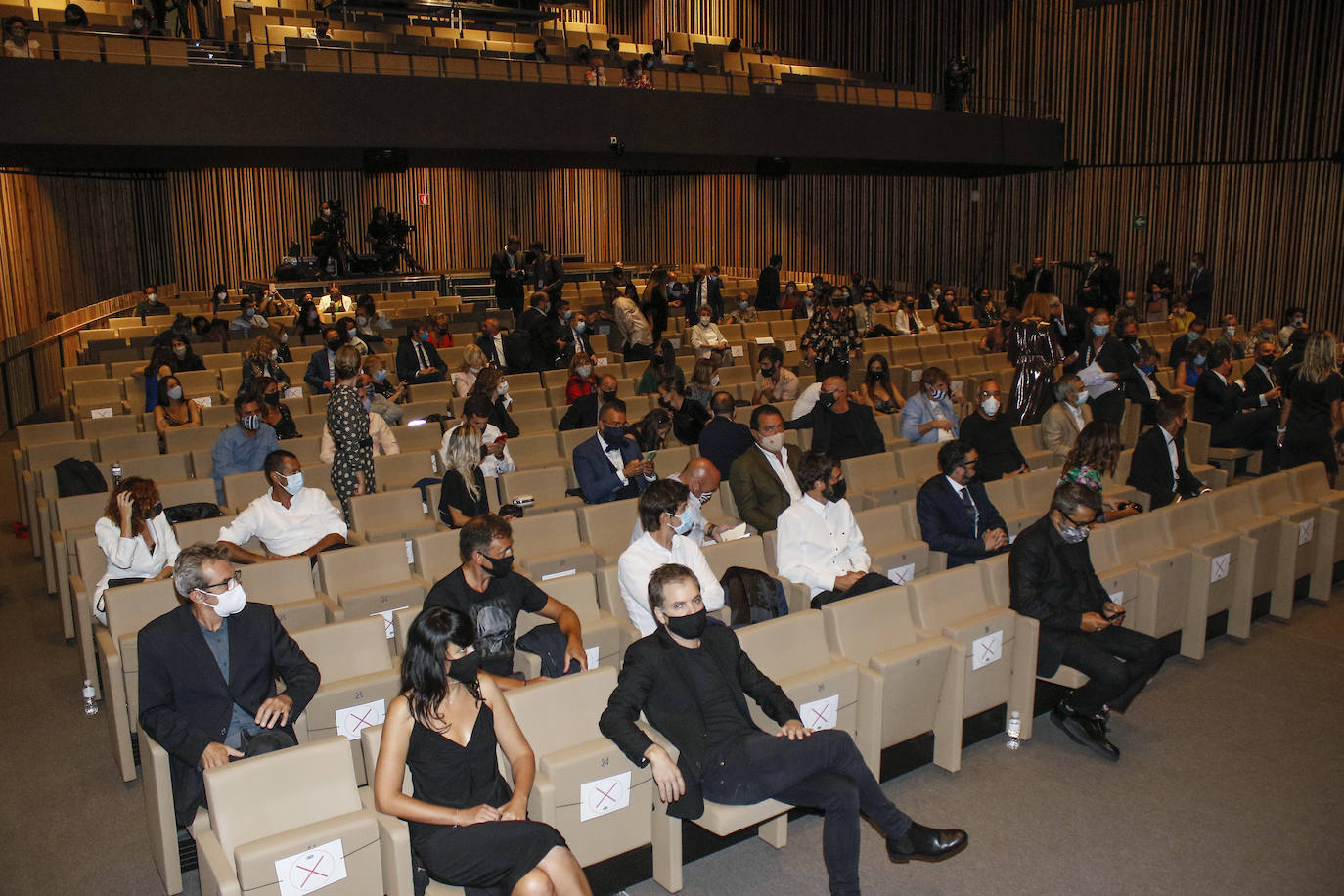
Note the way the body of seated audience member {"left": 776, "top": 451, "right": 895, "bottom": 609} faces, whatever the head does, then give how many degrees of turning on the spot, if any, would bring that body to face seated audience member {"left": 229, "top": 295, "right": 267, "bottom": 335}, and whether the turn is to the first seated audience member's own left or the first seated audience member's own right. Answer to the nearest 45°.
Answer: approximately 180°

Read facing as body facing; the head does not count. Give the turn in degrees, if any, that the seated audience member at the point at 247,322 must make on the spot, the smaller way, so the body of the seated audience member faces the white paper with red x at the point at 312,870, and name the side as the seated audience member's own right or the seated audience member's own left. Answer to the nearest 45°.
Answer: approximately 45° to the seated audience member's own right

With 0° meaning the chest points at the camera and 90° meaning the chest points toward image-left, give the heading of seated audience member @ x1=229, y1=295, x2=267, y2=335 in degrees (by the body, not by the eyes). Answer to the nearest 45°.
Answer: approximately 315°

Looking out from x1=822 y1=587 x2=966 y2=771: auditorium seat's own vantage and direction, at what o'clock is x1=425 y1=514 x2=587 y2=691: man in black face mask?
The man in black face mask is roughly at 4 o'clock from the auditorium seat.

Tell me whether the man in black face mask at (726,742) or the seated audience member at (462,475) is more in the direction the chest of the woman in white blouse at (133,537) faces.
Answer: the man in black face mask

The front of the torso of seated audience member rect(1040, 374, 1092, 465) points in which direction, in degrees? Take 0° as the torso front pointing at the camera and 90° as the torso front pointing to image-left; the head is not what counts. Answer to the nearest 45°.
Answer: approximately 315°

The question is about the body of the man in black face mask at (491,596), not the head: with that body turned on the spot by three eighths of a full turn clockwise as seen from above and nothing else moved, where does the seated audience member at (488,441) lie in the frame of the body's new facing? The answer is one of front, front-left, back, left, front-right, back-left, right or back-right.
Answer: right

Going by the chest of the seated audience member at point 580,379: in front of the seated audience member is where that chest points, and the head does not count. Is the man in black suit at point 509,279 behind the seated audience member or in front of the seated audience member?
behind

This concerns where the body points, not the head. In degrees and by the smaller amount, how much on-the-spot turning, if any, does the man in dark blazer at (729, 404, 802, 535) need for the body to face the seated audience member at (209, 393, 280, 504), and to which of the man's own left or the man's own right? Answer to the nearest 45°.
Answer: approximately 135° to the man's own right
